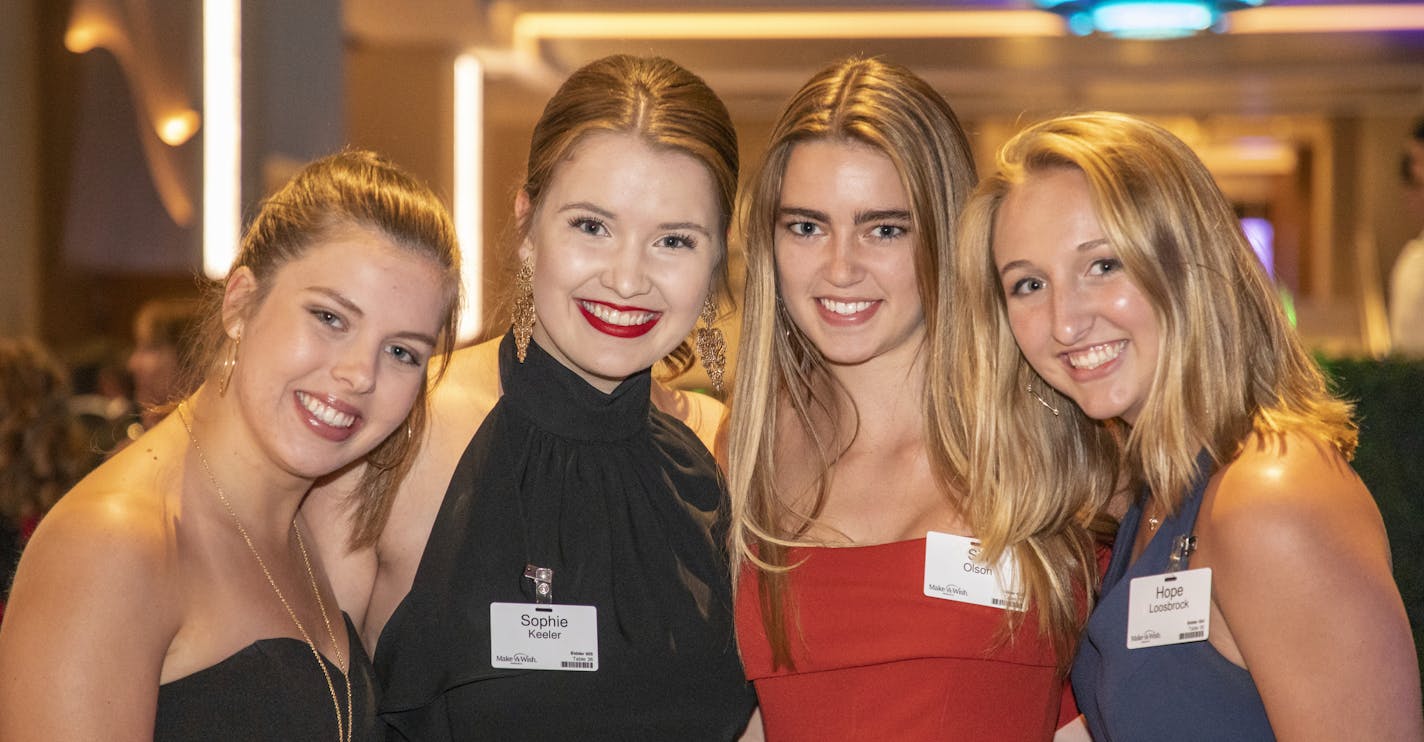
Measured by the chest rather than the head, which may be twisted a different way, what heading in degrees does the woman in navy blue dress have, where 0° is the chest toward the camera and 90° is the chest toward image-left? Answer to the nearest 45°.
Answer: approximately 45°

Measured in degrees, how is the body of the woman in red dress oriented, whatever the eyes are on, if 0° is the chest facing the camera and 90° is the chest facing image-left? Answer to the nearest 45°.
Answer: approximately 0°

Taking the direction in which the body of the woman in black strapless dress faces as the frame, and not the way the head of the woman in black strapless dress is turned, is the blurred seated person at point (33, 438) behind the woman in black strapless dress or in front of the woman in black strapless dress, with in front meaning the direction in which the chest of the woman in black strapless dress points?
behind

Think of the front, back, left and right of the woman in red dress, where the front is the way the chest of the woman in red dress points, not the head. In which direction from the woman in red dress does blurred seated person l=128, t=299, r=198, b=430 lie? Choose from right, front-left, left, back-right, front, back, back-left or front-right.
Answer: back-right

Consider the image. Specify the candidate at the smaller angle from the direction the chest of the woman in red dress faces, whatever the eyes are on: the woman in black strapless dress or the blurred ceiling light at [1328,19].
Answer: the woman in black strapless dress

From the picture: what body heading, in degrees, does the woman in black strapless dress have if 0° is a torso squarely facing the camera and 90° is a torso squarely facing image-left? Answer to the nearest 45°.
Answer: approximately 315°

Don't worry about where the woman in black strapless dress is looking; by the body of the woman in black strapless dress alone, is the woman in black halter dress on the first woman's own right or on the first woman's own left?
on the first woman's own left

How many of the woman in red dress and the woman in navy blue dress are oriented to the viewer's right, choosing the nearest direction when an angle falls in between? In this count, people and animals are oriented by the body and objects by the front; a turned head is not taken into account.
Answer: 0

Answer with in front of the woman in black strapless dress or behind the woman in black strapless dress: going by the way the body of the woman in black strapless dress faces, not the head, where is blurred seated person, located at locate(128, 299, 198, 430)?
behind
